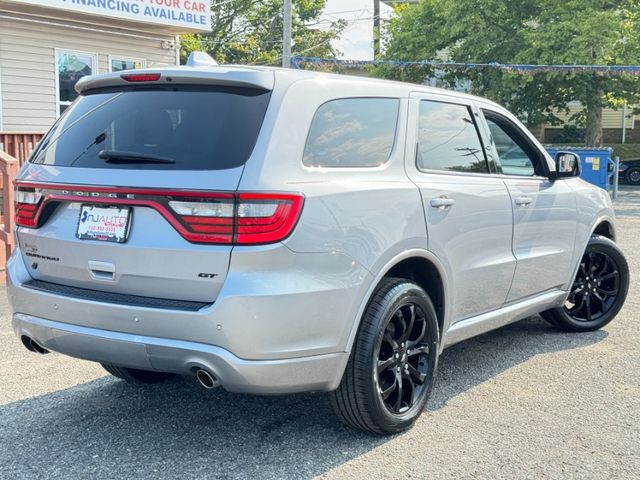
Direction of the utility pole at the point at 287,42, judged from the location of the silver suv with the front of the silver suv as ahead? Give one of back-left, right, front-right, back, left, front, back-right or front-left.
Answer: front-left

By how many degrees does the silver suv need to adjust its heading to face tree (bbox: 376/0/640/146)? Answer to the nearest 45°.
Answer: approximately 45° to its left

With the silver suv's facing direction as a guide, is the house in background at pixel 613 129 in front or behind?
in front

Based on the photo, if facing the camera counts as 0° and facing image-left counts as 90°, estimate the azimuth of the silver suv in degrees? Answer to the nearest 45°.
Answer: approximately 225°

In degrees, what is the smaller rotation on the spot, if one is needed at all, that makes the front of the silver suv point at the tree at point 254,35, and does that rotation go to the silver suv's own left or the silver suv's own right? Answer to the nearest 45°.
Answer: approximately 45° to the silver suv's own left

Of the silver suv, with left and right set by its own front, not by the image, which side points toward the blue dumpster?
front
